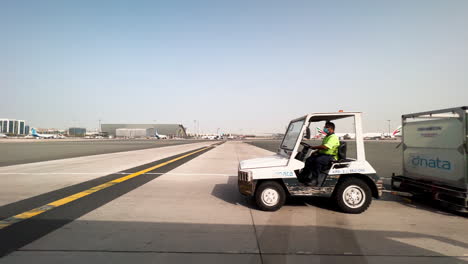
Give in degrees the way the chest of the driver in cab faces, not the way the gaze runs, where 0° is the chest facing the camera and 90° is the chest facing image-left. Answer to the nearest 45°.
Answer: approximately 90°

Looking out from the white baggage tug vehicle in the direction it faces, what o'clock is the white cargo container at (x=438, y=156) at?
The white cargo container is roughly at 5 o'clock from the white baggage tug vehicle.

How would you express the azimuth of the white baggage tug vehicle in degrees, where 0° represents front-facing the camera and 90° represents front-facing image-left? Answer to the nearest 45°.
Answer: approximately 90°

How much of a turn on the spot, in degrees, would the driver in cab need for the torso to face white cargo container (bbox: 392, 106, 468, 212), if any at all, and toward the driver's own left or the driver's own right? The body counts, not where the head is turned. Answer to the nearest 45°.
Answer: approximately 135° to the driver's own right
